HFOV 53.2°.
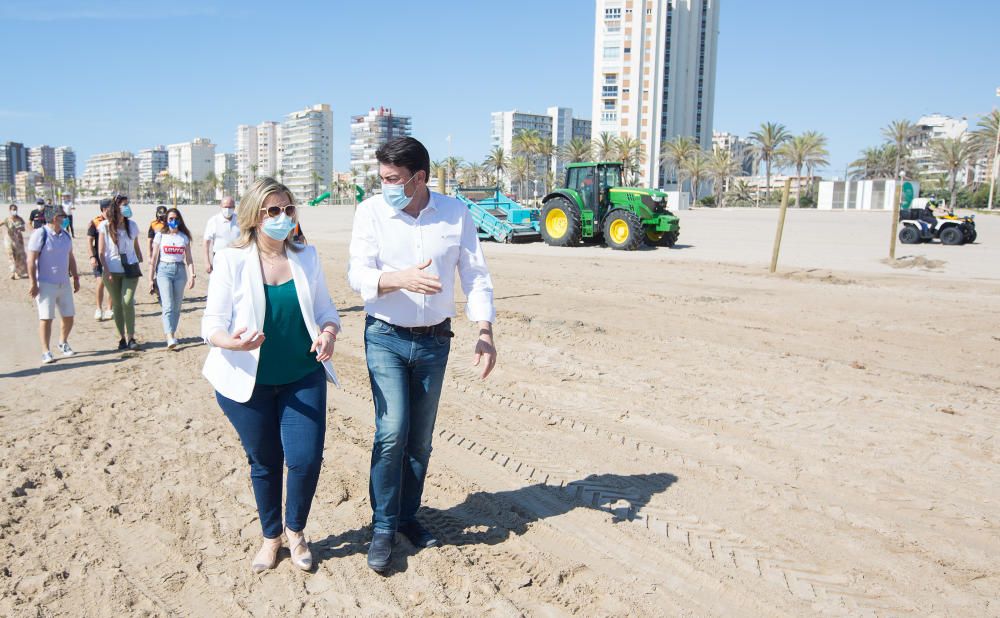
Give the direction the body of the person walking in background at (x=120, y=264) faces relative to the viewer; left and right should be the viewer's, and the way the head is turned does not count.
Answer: facing the viewer

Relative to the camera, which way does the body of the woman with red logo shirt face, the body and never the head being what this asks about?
toward the camera

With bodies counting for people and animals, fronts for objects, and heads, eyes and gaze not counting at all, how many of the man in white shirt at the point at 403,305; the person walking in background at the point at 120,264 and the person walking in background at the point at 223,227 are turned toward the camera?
3

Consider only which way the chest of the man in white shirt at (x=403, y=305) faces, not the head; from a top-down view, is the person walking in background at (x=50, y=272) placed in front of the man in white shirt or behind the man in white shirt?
behind

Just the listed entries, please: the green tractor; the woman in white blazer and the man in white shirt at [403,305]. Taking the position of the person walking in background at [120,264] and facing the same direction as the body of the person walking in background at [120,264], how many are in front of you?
2

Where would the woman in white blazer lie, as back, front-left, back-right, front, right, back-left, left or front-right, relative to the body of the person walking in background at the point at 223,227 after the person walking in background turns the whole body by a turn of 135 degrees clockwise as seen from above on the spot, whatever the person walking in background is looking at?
back-left

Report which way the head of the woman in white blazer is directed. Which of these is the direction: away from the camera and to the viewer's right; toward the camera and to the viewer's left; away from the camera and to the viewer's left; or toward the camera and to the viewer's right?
toward the camera and to the viewer's right

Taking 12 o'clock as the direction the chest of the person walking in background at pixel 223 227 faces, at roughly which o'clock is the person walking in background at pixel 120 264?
the person walking in background at pixel 120 264 is roughly at 3 o'clock from the person walking in background at pixel 223 227.

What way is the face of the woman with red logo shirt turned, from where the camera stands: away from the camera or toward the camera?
toward the camera

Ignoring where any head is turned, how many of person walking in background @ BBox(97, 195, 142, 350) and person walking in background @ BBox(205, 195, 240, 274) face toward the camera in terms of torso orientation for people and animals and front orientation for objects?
2

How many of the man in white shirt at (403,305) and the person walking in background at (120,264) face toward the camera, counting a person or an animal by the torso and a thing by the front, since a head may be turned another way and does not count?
2

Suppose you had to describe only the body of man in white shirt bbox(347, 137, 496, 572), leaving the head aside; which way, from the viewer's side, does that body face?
toward the camera

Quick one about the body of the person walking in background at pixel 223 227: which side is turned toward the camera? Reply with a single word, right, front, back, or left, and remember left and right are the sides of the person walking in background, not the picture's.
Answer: front

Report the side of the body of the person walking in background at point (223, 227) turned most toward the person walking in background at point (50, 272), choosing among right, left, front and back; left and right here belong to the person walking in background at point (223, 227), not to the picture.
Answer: right

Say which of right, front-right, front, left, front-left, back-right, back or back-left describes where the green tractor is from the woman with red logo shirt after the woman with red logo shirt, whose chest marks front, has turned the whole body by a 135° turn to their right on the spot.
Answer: right

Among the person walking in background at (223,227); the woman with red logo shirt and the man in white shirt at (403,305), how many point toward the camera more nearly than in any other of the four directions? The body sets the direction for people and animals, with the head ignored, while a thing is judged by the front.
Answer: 3

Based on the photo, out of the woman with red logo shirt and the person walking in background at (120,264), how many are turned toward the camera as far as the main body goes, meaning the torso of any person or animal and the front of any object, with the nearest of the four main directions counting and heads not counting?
2
